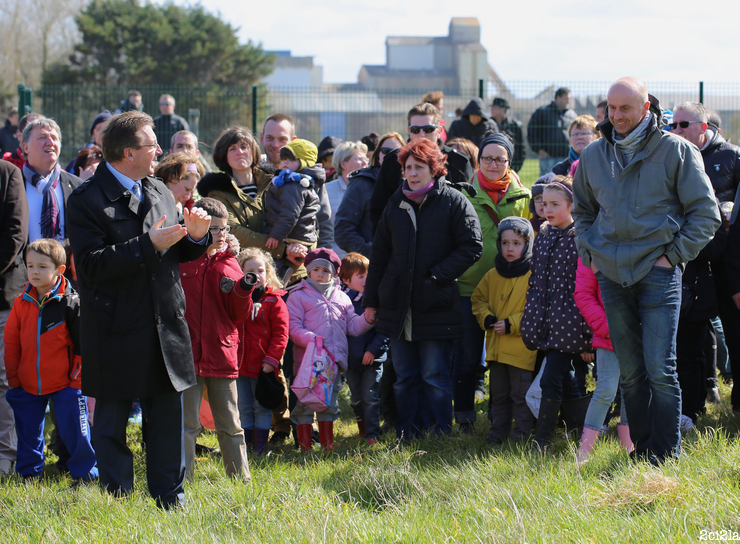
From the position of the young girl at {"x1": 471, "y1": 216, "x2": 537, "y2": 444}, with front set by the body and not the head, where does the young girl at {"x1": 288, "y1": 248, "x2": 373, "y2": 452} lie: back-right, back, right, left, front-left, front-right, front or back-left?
front-right

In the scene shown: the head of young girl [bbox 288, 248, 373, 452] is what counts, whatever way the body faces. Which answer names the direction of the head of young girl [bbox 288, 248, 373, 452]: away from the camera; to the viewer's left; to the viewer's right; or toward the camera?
toward the camera

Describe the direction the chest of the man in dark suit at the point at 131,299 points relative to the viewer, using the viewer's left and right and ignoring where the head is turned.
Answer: facing the viewer and to the right of the viewer

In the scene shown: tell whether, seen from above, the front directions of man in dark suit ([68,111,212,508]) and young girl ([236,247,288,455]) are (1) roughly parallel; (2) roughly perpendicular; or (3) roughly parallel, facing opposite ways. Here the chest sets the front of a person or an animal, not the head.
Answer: roughly perpendicular

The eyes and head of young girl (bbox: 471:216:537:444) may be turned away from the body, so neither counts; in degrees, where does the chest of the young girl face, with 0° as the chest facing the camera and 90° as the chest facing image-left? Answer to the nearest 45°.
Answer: approximately 45°

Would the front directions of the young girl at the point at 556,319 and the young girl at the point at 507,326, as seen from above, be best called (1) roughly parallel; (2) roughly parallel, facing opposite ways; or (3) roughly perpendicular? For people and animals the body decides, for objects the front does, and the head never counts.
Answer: roughly parallel

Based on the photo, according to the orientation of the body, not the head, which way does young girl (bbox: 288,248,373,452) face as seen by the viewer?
toward the camera

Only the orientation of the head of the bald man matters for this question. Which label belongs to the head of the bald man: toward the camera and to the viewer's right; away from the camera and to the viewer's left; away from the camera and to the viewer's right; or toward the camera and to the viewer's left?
toward the camera and to the viewer's left

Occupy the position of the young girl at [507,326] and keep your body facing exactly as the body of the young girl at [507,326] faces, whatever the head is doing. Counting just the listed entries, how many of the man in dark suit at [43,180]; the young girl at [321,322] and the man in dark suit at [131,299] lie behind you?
0

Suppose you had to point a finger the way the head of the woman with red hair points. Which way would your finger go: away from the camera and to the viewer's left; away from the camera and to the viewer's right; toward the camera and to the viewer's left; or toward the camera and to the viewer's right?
toward the camera and to the viewer's left

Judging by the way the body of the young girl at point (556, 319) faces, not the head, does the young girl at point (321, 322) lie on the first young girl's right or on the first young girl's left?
on the first young girl's right

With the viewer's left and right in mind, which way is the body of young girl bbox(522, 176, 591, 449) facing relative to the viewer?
facing the viewer and to the left of the viewer

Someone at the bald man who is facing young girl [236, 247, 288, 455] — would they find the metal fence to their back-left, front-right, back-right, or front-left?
front-right

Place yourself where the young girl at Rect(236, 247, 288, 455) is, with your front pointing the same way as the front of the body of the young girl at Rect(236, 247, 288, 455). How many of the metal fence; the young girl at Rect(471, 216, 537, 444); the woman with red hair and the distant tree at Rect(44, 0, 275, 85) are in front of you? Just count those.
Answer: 0

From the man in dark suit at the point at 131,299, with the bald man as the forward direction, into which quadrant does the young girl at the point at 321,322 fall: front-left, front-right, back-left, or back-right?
front-left

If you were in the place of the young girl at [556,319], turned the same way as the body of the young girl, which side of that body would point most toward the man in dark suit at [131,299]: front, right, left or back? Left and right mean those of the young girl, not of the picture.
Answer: front

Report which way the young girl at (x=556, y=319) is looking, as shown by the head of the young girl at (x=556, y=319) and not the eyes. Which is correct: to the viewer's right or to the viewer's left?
to the viewer's left
